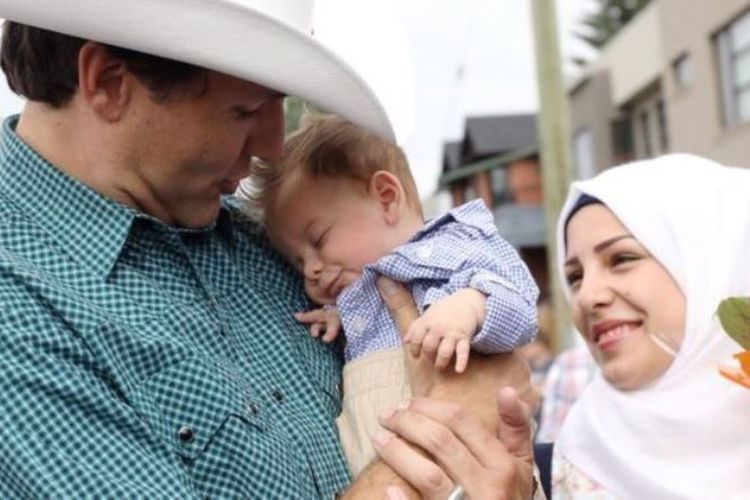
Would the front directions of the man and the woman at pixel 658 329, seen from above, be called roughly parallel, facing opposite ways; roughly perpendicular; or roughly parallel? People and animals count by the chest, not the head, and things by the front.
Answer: roughly perpendicular

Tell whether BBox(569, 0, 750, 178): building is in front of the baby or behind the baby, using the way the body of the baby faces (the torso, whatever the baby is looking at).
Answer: behind

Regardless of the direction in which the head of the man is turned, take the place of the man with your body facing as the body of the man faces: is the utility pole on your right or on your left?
on your left

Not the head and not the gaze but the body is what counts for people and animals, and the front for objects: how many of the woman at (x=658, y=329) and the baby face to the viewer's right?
0

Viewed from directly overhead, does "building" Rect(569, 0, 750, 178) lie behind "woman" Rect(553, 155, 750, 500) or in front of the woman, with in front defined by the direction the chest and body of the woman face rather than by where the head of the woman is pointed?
behind

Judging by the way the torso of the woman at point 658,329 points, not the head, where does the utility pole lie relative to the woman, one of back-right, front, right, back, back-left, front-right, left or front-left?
back-right

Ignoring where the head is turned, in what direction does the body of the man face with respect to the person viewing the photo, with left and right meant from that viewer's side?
facing the viewer and to the right of the viewer

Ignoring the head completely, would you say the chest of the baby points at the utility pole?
no

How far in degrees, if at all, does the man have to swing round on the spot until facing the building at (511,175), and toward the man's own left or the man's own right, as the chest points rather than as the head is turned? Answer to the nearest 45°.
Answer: approximately 135° to the man's own left

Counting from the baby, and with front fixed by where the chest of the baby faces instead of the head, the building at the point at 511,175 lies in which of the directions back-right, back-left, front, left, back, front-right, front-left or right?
back-right

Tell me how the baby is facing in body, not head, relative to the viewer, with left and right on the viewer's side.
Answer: facing the viewer and to the left of the viewer

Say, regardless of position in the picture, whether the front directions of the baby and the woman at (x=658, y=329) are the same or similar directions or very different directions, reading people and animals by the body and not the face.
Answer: same or similar directions

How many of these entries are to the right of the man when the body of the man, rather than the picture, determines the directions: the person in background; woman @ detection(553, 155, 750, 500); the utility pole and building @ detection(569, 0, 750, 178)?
0

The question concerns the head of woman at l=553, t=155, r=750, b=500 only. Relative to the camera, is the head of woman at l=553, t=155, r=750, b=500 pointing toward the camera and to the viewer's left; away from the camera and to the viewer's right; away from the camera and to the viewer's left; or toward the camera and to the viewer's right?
toward the camera and to the viewer's left

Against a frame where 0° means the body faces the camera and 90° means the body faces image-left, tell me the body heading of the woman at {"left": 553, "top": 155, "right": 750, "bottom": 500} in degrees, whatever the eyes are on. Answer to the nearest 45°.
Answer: approximately 45°
